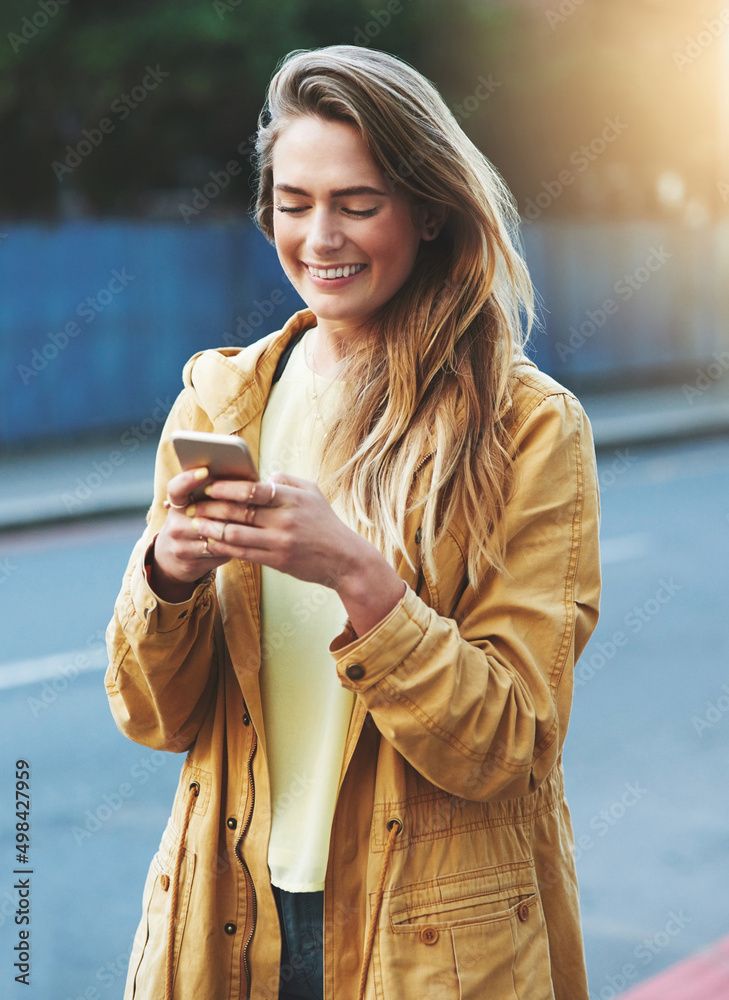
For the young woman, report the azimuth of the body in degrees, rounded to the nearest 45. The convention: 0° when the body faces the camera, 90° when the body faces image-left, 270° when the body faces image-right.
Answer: approximately 45°
